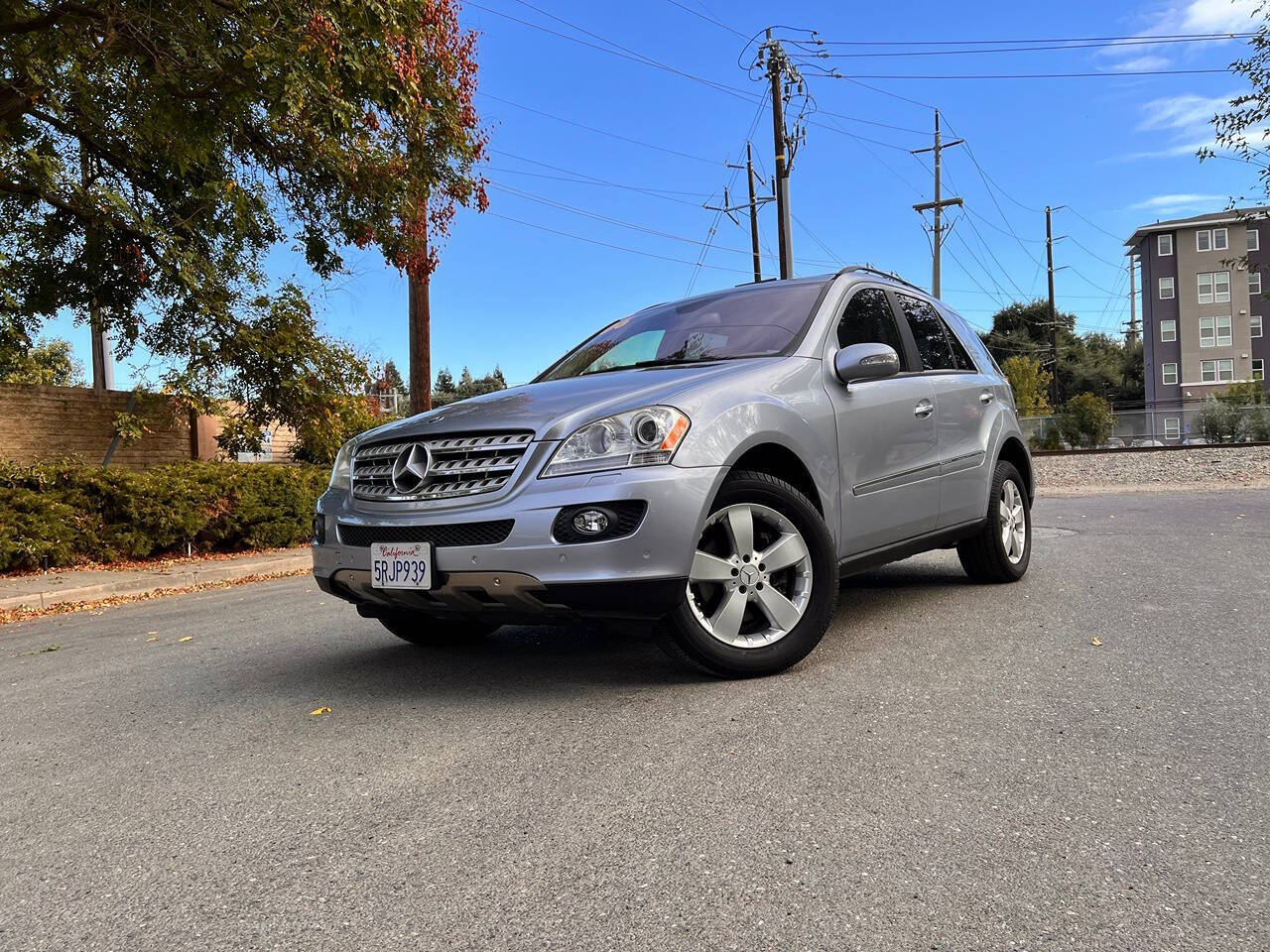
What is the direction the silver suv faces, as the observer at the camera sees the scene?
facing the viewer and to the left of the viewer

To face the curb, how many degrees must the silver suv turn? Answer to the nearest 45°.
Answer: approximately 90° to its right

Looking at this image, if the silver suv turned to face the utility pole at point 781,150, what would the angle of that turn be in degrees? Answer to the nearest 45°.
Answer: approximately 135° to its right

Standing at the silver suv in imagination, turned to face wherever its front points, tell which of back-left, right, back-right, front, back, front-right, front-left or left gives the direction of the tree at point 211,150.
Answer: right

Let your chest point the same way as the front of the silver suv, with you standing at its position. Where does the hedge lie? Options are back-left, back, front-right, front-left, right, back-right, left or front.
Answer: right

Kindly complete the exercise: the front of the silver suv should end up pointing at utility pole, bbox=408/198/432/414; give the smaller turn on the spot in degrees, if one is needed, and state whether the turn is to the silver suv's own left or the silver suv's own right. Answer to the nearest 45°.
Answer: approximately 135° to the silver suv's own right

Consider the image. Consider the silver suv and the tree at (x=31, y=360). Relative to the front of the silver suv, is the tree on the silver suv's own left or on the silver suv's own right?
on the silver suv's own right

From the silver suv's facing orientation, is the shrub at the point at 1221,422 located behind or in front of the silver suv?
behind

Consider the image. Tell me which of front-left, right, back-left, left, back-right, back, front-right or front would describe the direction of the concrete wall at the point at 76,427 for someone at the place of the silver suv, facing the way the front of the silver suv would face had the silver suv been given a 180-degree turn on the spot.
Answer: left

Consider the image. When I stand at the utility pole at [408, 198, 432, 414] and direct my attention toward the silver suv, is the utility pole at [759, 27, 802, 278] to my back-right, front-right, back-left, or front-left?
back-left

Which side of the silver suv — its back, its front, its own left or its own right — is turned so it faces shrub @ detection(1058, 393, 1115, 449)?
back
